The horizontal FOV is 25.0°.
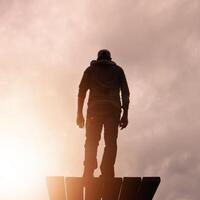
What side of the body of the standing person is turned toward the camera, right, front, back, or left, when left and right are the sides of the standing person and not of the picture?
back
